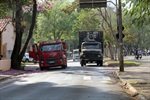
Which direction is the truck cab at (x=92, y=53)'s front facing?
toward the camera

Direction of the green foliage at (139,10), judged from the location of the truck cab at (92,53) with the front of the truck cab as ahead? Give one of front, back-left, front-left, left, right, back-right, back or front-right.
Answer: front

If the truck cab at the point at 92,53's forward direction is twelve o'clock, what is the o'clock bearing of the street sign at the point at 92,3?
The street sign is roughly at 12 o'clock from the truck cab.

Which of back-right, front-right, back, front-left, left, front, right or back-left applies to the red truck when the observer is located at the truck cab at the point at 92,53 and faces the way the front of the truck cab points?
front-right
